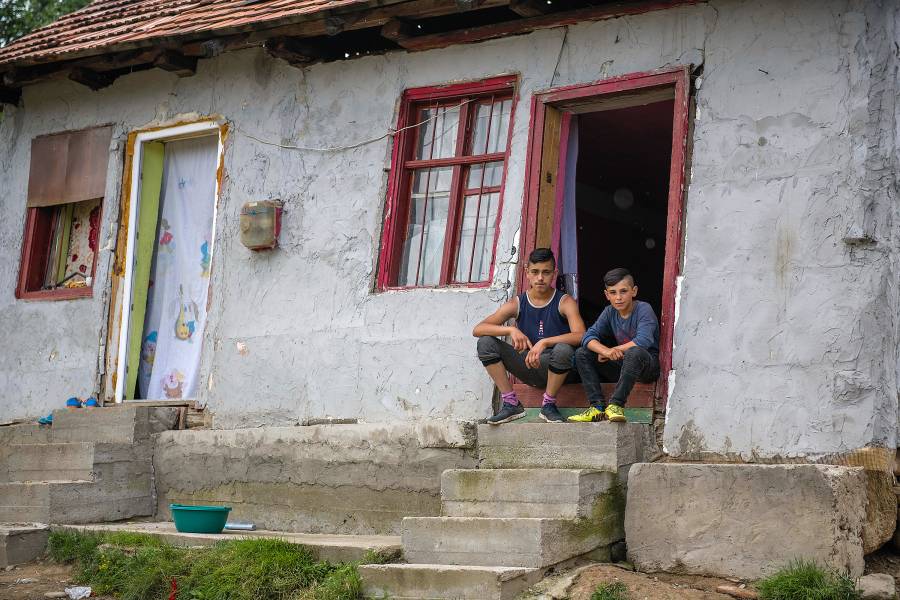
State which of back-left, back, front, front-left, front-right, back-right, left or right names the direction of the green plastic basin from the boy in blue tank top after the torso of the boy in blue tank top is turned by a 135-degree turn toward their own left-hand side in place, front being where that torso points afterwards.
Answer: back-left

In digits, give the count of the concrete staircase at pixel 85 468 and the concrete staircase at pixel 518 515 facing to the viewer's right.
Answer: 0

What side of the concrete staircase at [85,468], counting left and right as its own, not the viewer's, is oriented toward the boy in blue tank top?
left

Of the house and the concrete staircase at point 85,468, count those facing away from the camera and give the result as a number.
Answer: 0

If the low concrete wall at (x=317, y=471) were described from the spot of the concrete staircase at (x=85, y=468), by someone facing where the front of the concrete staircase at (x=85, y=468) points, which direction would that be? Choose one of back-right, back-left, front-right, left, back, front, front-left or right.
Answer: left

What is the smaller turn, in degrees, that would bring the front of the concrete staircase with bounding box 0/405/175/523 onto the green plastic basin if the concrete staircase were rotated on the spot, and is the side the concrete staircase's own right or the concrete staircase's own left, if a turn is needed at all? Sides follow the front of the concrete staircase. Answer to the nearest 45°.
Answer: approximately 90° to the concrete staircase's own left

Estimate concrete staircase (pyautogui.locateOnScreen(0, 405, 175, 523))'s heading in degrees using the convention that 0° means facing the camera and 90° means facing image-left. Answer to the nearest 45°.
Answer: approximately 45°

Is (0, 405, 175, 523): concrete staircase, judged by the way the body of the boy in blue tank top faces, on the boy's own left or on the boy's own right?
on the boy's own right

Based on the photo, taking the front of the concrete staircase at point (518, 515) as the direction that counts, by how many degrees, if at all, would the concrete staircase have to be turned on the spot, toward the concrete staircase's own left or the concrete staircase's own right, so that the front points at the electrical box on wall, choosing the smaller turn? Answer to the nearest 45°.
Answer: approximately 90° to the concrete staircase's own right

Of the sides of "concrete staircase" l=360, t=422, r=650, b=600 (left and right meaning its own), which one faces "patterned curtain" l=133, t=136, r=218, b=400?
right
